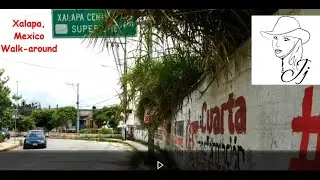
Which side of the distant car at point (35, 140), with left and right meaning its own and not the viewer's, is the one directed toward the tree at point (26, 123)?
back

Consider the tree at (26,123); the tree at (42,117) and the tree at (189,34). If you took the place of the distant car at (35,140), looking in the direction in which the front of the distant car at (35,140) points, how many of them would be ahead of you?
1

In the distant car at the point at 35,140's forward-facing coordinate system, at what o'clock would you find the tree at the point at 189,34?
The tree is roughly at 12 o'clock from the distant car.

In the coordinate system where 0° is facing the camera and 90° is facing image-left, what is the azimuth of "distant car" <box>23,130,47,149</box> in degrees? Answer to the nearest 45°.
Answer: approximately 0°

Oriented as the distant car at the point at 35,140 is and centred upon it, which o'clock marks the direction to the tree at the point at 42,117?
The tree is roughly at 6 o'clock from the distant car.
